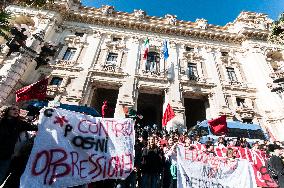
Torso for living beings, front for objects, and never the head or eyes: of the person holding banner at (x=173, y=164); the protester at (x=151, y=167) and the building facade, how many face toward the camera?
3

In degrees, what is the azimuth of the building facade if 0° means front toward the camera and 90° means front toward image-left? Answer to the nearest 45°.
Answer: approximately 0°

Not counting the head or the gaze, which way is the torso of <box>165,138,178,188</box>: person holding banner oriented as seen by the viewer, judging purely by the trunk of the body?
toward the camera

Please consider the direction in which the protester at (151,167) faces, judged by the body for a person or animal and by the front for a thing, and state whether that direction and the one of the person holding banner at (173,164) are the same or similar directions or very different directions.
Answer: same or similar directions

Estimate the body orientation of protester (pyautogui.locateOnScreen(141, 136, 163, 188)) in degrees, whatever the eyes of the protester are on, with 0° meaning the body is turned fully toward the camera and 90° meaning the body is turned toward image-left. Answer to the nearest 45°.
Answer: approximately 0°
